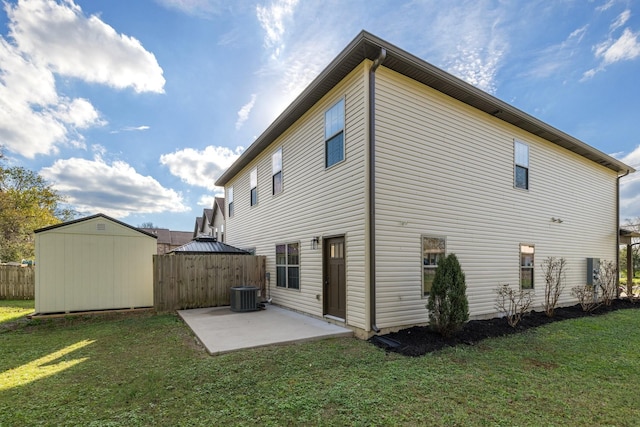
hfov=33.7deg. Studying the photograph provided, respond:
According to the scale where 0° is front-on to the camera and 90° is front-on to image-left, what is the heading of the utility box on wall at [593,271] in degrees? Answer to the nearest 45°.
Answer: approximately 315°

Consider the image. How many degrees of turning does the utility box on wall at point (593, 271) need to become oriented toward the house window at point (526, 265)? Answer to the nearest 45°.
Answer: approximately 45° to its right

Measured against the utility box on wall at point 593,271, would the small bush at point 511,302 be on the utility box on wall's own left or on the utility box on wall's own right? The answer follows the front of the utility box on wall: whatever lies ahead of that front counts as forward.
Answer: on the utility box on wall's own right

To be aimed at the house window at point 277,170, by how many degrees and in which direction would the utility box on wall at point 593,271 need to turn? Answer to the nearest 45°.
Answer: approximately 90° to its right

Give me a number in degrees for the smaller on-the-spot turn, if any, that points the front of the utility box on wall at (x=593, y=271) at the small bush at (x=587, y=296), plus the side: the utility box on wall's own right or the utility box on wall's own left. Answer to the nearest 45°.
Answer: approximately 45° to the utility box on wall's own right

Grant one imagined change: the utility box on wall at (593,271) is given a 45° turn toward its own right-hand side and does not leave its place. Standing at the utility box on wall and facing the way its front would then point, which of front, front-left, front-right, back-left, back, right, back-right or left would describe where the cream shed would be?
front-right

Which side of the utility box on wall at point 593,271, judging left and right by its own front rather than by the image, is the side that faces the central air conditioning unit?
right

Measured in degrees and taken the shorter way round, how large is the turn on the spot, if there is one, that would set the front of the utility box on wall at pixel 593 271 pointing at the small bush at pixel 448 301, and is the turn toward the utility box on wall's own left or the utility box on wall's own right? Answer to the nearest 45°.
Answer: approximately 45° to the utility box on wall's own right
